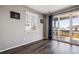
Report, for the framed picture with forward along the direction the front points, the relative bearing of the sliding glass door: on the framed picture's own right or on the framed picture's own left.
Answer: on the framed picture's own left

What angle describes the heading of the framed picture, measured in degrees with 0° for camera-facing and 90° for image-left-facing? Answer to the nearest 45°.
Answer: approximately 315°
